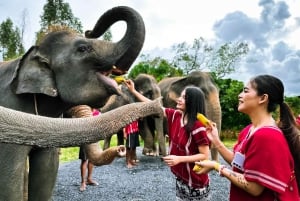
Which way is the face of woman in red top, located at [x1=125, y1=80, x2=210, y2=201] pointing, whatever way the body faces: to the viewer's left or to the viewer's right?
to the viewer's left

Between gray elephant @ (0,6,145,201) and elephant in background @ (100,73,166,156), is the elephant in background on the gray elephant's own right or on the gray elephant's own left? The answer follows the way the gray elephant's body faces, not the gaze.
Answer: on the gray elephant's own left

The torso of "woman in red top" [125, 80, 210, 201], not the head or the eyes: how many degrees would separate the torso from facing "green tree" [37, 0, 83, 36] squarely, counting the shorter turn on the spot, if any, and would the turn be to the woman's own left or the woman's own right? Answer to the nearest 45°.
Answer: approximately 135° to the woman's own right

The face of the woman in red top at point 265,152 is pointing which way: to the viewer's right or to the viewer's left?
to the viewer's left

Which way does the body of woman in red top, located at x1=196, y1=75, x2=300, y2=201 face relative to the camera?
to the viewer's left

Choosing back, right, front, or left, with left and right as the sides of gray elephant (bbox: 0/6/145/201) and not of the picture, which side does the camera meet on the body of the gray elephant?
right

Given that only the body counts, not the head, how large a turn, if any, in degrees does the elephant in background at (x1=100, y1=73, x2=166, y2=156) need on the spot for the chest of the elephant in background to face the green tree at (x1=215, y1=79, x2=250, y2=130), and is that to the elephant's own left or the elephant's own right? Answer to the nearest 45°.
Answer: approximately 90° to the elephant's own left

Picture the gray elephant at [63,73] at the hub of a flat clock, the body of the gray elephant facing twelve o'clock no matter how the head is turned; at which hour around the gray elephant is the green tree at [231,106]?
The green tree is roughly at 10 o'clock from the gray elephant.
